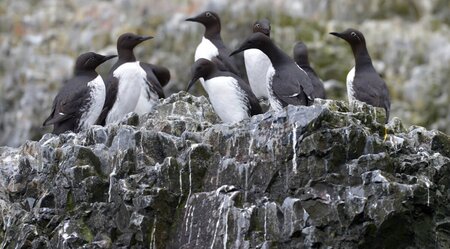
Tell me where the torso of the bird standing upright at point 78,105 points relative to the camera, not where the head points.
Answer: to the viewer's right

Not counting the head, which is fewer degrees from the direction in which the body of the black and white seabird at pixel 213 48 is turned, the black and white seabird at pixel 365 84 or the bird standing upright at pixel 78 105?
the bird standing upright

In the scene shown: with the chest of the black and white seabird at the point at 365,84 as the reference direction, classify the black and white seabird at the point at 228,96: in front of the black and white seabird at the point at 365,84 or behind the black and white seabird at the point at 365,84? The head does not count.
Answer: in front

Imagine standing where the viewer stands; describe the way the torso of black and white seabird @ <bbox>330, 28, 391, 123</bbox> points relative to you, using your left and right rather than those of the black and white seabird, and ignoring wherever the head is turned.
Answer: facing to the left of the viewer

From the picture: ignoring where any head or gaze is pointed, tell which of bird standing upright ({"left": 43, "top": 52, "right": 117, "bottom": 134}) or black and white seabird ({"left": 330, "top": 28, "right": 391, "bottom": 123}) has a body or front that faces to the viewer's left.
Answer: the black and white seabird

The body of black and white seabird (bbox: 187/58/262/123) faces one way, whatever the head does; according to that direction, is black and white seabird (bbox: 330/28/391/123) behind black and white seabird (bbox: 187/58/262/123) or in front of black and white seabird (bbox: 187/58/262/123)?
behind

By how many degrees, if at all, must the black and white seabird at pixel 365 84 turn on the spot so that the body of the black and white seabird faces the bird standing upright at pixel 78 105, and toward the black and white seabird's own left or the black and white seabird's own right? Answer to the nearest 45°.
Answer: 0° — it already faces it
